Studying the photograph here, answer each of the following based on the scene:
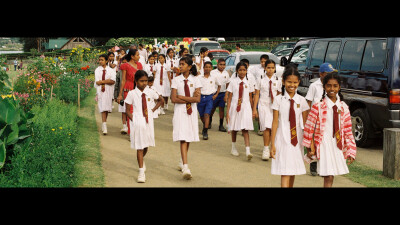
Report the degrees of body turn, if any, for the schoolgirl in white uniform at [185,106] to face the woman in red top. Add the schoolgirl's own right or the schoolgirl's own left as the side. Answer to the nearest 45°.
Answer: approximately 135° to the schoolgirl's own right

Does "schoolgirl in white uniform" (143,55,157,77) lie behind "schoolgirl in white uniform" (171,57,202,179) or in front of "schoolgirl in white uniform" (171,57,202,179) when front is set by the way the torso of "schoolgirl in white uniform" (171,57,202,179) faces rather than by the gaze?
behind

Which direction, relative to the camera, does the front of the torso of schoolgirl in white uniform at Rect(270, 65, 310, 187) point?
toward the camera

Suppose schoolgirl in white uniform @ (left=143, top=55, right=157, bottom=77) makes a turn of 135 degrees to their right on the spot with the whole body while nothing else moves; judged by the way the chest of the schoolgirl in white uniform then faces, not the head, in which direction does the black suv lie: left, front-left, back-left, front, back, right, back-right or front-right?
back

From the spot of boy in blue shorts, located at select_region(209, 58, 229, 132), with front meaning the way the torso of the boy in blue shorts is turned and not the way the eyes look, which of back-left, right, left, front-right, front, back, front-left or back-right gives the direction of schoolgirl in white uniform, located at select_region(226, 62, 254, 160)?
front

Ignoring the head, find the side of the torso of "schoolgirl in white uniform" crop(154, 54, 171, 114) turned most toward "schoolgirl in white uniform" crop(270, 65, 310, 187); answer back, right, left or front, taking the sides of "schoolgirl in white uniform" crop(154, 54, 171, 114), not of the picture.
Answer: front

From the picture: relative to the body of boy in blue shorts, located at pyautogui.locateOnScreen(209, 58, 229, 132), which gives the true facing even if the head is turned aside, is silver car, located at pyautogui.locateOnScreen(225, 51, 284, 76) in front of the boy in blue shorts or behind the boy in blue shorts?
behind

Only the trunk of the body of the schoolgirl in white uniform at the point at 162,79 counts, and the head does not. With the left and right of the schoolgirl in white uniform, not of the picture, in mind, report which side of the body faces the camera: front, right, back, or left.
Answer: front

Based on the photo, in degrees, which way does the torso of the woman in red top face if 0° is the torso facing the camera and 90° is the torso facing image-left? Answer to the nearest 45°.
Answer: approximately 315°

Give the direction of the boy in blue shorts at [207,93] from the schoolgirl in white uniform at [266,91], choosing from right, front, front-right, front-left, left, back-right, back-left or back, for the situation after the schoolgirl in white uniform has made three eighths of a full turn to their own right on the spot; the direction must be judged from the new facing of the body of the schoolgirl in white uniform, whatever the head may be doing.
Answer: front

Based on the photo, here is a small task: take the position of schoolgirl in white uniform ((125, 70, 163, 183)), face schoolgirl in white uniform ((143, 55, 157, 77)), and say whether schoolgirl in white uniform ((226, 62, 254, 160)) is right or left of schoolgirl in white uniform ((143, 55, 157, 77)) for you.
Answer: right

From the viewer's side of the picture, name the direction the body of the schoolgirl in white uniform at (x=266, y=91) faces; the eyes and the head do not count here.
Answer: toward the camera
